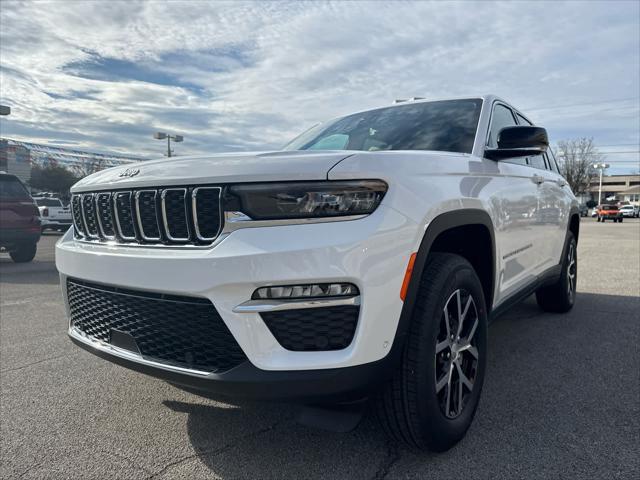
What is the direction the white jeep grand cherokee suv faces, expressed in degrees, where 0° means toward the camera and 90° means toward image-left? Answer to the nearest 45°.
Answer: approximately 45°

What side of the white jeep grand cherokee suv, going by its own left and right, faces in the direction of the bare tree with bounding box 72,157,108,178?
right

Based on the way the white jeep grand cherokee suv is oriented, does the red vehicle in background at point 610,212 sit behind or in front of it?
behind

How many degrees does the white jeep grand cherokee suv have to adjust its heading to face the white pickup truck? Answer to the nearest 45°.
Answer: approximately 90° to its right

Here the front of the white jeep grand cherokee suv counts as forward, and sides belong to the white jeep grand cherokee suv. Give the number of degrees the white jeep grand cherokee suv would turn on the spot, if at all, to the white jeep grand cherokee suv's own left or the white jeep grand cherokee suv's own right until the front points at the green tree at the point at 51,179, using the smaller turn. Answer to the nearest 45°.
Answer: approximately 90° to the white jeep grand cherokee suv's own right

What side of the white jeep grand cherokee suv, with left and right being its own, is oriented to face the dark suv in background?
right
